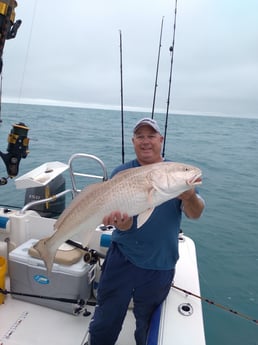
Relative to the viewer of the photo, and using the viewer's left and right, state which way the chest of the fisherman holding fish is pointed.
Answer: facing the viewer

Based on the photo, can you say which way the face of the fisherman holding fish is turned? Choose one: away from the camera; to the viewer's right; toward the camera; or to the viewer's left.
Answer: toward the camera

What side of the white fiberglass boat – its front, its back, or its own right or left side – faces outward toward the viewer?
front
